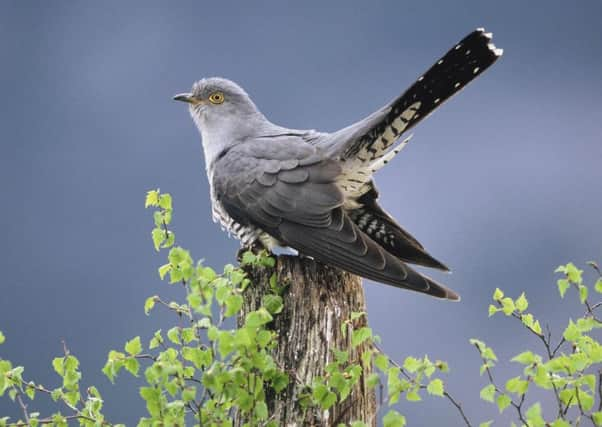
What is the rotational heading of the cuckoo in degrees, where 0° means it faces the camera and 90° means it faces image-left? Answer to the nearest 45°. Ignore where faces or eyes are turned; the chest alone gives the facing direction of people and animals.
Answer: approximately 90°
